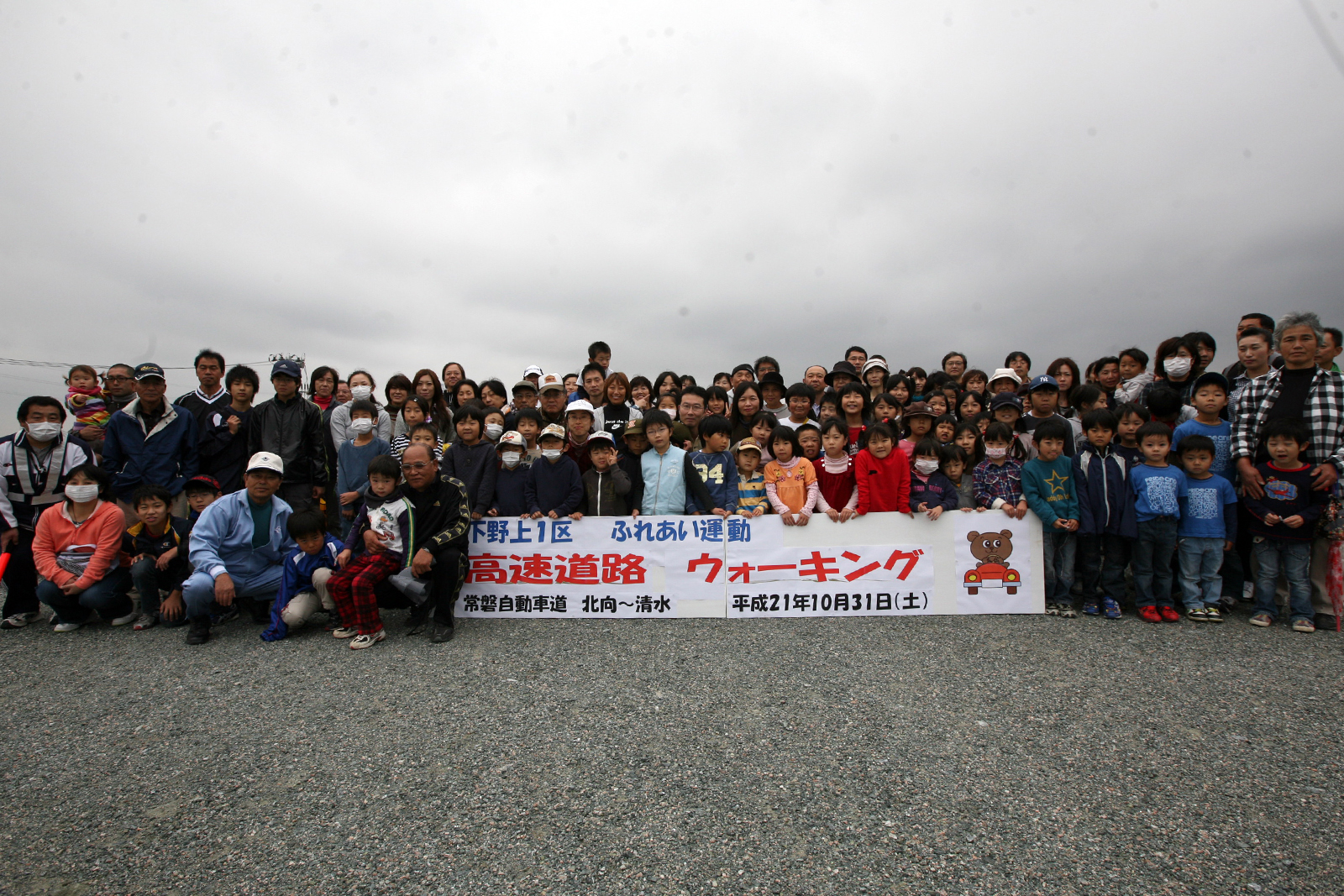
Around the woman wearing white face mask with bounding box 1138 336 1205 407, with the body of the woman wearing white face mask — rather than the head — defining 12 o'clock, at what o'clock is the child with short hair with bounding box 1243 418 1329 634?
The child with short hair is roughly at 11 o'clock from the woman wearing white face mask.

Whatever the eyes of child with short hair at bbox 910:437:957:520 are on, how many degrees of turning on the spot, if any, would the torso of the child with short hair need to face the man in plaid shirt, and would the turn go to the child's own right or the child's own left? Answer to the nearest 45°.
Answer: approximately 90° to the child's own left

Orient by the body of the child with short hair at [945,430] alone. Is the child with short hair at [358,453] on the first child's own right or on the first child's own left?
on the first child's own right

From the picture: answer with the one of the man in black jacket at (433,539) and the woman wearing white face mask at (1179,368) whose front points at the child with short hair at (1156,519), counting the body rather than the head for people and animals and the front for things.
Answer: the woman wearing white face mask

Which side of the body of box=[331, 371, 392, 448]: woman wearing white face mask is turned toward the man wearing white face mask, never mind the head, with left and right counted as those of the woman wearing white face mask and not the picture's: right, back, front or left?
right

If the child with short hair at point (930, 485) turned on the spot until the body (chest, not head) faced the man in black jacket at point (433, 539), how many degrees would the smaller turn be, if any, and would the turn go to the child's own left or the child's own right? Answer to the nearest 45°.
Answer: approximately 45° to the child's own right
